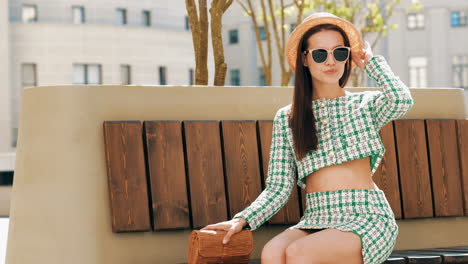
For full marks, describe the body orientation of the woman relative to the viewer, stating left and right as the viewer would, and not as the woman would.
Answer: facing the viewer

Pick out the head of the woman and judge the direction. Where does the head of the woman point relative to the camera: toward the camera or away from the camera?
toward the camera

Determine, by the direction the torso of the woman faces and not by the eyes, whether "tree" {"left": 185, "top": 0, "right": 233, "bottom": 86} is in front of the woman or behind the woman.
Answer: behind
